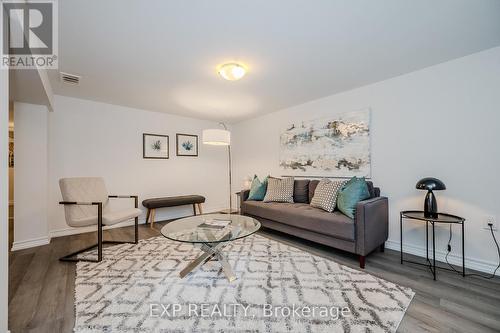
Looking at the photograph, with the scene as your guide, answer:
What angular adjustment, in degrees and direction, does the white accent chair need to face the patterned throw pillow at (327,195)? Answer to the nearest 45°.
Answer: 0° — it already faces it

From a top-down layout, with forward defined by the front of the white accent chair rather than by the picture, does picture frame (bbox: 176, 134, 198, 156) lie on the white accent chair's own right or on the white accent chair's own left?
on the white accent chair's own left

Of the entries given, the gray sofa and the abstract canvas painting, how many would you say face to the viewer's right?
0

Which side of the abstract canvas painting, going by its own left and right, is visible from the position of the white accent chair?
front

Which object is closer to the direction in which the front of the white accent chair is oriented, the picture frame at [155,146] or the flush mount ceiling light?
the flush mount ceiling light

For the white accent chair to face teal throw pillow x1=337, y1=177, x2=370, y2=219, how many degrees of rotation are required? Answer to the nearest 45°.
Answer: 0° — it already faces it

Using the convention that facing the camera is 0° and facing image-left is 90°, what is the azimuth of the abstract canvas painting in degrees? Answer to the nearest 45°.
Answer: approximately 45°

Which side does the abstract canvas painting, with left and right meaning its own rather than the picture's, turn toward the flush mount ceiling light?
front

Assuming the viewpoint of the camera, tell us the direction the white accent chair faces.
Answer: facing the viewer and to the right of the viewer
